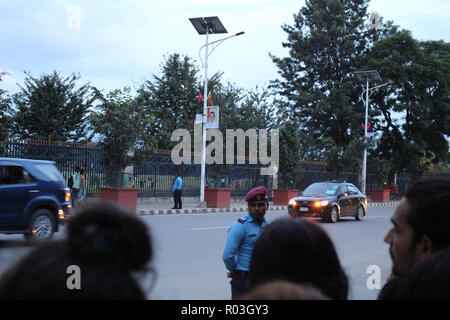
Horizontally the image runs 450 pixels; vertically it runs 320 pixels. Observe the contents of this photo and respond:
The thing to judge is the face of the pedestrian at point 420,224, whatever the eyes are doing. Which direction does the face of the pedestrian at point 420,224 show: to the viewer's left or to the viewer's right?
to the viewer's left

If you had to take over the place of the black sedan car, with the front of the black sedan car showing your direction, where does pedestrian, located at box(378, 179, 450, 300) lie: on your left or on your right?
on your left

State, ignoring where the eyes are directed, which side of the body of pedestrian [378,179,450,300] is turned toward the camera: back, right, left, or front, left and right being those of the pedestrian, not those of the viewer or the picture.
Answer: left

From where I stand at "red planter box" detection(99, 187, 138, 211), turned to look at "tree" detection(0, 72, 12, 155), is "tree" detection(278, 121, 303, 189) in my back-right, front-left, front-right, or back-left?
back-right

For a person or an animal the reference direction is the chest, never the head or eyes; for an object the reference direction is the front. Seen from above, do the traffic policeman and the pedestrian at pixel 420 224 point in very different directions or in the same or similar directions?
very different directions

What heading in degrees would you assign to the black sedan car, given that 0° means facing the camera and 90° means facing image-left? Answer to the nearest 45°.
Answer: approximately 45°

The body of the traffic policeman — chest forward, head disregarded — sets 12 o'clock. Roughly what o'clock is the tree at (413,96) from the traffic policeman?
The tree is roughly at 8 o'clock from the traffic policeman.

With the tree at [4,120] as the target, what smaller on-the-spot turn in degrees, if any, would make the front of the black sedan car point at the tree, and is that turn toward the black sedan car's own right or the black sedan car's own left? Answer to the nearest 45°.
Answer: approximately 45° to the black sedan car's own right
